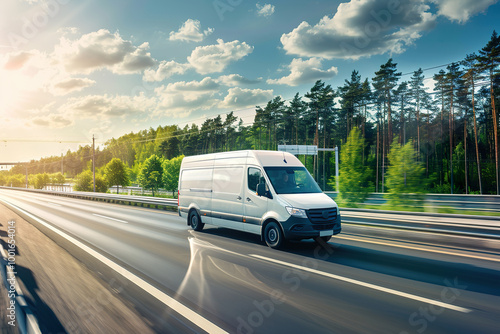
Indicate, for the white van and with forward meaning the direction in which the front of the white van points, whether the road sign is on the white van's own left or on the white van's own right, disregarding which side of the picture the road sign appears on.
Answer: on the white van's own left

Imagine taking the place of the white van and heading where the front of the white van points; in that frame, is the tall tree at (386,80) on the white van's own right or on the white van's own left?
on the white van's own left

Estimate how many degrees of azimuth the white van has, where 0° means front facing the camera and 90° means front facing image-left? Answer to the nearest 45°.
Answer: approximately 315°

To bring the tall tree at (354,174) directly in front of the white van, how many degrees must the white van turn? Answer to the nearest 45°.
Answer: approximately 90° to its left
